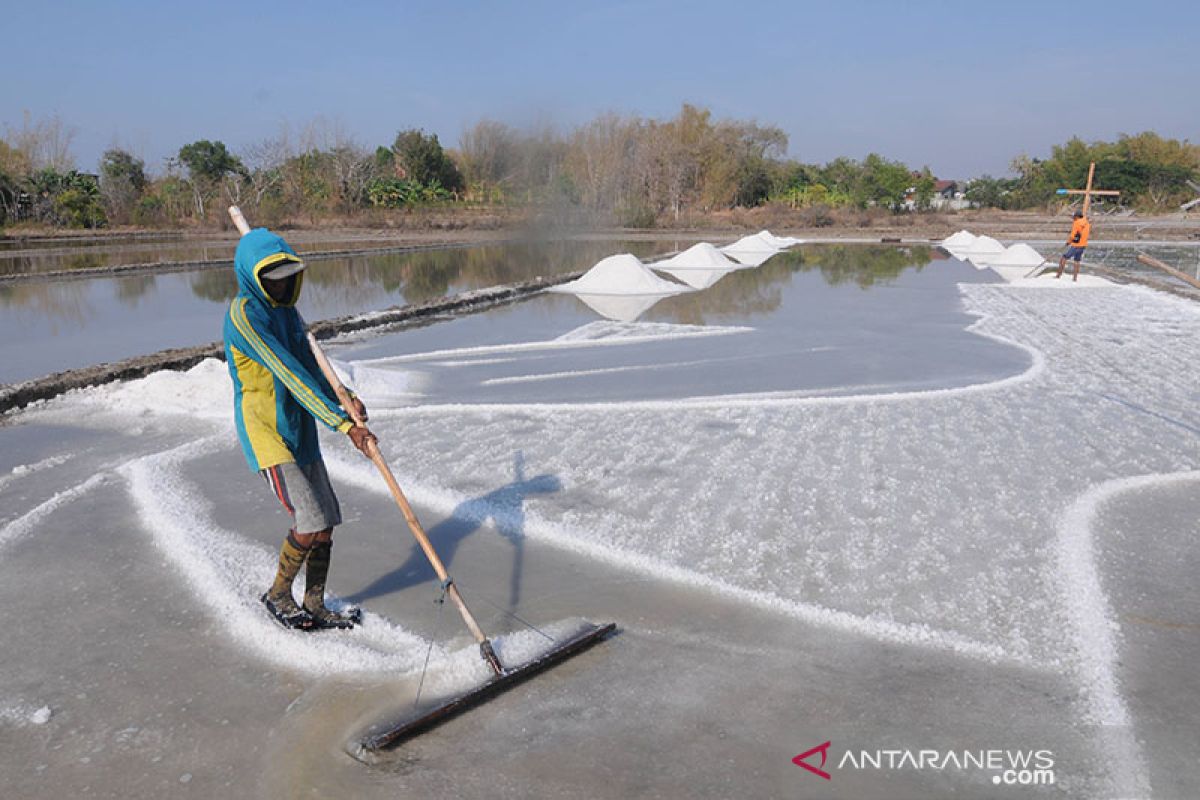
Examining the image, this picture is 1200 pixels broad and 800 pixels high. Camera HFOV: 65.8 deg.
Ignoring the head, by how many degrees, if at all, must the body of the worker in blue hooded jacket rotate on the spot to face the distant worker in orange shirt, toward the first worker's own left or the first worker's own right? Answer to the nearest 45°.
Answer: approximately 90° to the first worker's own left

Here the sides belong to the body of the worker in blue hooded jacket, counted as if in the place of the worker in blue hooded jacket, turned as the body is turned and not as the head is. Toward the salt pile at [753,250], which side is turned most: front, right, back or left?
left

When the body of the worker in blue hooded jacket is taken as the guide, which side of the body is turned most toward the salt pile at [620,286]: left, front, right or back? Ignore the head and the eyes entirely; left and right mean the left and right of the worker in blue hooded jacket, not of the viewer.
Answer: left

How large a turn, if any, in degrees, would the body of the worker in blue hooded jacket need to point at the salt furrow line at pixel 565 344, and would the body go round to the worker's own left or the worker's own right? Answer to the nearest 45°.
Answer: approximately 90° to the worker's own left

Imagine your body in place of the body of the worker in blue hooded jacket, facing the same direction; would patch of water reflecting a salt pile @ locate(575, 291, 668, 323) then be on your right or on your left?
on your left

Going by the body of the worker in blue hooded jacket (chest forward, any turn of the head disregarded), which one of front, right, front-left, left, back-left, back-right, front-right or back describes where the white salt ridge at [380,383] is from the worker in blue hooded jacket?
back-left

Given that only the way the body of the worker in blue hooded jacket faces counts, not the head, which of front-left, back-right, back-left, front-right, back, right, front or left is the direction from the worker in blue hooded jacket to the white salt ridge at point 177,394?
back-left

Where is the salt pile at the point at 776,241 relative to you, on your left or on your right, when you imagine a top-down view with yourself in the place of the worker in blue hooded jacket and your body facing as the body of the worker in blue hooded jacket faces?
on your left

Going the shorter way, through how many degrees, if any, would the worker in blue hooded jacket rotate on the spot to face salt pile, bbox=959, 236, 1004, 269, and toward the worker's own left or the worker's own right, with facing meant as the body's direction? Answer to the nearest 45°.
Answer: approximately 90° to the worker's own left

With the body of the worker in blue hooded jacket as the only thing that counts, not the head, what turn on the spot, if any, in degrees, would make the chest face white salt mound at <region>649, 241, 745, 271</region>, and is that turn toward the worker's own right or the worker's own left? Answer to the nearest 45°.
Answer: approximately 90° to the worker's own left

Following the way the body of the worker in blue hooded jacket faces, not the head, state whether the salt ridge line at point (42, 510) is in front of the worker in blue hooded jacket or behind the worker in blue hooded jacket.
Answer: behind

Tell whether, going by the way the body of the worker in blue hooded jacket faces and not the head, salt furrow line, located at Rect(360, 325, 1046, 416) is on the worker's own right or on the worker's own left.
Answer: on the worker's own left

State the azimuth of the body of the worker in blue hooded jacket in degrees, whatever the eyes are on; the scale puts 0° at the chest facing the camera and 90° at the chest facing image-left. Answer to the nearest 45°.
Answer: approximately 315°

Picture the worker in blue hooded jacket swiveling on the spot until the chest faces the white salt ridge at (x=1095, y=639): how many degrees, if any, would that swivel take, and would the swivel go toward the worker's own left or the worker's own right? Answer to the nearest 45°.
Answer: approximately 45° to the worker's own left
